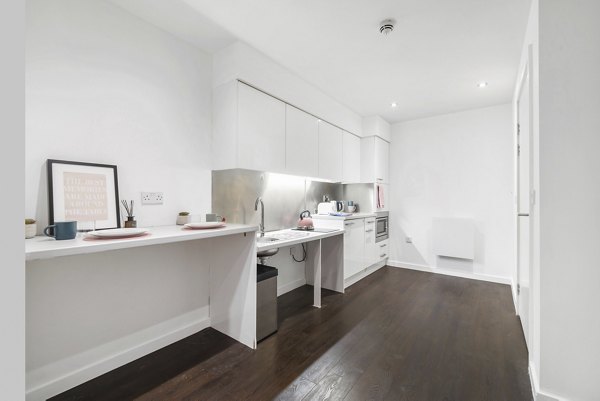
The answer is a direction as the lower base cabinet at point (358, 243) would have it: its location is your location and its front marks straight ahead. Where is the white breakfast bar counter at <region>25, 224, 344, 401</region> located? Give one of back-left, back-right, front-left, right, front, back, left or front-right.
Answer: right

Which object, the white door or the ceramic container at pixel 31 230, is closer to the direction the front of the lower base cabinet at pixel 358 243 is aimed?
the white door

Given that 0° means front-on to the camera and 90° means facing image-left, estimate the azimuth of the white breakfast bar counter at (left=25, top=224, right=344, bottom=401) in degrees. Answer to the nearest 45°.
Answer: approximately 315°

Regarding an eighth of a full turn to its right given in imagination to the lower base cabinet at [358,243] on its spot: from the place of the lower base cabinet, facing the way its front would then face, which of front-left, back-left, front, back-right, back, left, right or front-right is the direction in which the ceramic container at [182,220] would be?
front-right

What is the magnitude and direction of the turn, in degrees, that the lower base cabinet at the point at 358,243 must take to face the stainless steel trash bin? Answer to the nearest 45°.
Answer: approximately 90° to its right

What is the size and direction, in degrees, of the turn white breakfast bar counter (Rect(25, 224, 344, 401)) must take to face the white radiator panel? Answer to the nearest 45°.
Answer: approximately 45° to its left

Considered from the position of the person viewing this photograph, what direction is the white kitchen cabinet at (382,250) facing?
facing the viewer and to the right of the viewer

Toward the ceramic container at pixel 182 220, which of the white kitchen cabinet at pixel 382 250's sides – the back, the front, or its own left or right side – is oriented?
right

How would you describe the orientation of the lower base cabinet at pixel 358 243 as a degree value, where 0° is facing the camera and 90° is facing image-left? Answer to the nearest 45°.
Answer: approximately 315°
